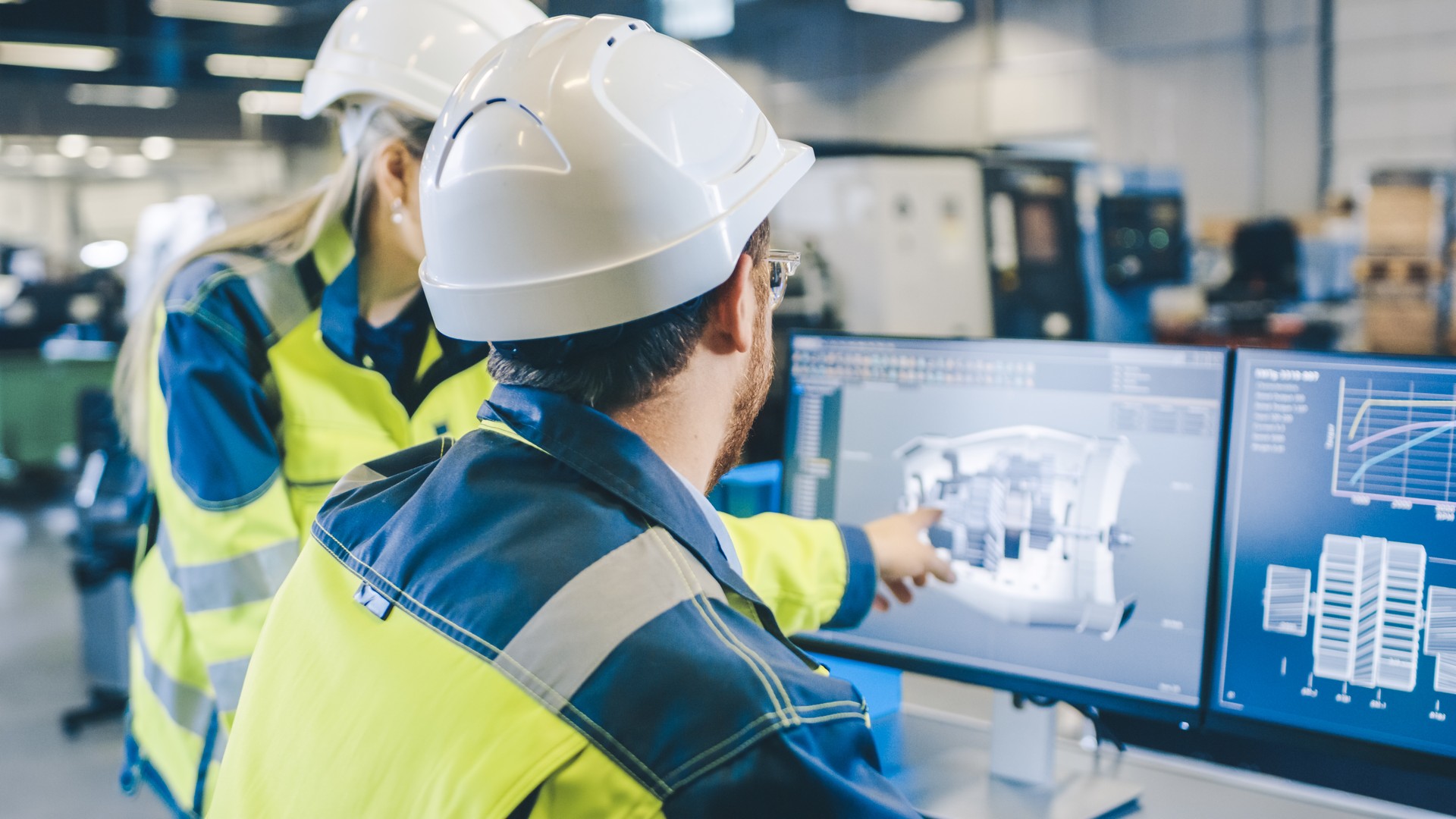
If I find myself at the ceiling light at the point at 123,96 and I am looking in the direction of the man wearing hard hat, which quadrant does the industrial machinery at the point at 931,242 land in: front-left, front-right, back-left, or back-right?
front-left

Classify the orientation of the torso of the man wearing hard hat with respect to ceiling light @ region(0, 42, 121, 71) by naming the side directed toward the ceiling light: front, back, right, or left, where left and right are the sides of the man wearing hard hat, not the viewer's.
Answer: left

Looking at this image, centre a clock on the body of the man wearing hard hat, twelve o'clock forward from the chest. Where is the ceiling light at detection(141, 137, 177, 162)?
The ceiling light is roughly at 10 o'clock from the man wearing hard hat.

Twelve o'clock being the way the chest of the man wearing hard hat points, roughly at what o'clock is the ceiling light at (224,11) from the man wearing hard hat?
The ceiling light is roughly at 10 o'clock from the man wearing hard hat.

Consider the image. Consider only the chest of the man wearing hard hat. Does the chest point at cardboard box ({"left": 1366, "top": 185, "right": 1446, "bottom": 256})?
yes

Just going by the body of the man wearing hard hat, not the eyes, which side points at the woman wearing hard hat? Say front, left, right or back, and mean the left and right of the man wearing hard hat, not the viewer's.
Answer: left

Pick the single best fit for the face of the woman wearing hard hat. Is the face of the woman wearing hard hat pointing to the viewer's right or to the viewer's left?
to the viewer's right

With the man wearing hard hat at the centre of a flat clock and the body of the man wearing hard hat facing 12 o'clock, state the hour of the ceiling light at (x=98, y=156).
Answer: The ceiling light is roughly at 10 o'clock from the man wearing hard hat.

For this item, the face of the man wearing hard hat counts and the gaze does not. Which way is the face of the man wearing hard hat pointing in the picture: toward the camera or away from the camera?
away from the camera

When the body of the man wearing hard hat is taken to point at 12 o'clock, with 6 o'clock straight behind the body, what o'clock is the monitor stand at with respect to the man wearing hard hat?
The monitor stand is roughly at 12 o'clock from the man wearing hard hat.

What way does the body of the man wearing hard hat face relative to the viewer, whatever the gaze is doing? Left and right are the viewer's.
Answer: facing away from the viewer and to the right of the viewer

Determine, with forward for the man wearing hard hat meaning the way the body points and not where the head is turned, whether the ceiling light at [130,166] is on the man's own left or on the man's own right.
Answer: on the man's own left

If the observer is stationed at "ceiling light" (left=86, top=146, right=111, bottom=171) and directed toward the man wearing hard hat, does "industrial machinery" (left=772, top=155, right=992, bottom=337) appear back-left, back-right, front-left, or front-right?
front-left

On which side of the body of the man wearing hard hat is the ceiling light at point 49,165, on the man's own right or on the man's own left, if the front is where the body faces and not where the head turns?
on the man's own left

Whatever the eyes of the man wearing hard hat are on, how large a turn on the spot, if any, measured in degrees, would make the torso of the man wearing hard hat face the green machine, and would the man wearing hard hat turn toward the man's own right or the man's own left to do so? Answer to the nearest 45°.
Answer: approximately 90° to the man's own left

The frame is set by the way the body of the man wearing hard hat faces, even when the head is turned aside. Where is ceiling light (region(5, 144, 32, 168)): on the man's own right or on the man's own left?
on the man's own left

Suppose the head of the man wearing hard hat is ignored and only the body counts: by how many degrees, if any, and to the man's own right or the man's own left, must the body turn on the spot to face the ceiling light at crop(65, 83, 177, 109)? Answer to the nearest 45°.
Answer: approximately 45° to the man's own left

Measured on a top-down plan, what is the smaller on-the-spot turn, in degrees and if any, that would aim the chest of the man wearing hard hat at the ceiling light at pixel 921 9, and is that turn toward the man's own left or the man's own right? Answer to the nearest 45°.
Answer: approximately 45° to the man's own left
